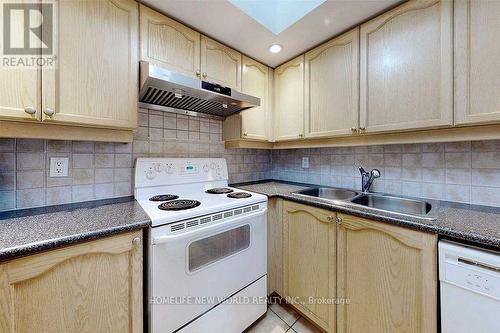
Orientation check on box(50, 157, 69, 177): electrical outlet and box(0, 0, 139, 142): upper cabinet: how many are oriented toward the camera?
2

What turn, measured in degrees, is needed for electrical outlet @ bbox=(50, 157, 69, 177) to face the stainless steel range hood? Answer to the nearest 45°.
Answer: approximately 45° to its left

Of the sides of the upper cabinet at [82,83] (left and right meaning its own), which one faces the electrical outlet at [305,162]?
left

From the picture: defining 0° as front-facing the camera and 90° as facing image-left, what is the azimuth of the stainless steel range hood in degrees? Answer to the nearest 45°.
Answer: approximately 315°

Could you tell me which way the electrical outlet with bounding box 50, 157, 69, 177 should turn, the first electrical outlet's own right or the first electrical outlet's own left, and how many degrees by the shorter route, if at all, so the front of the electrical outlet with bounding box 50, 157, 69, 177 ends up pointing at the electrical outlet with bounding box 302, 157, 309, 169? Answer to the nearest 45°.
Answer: approximately 90° to the first electrical outlet's own left
